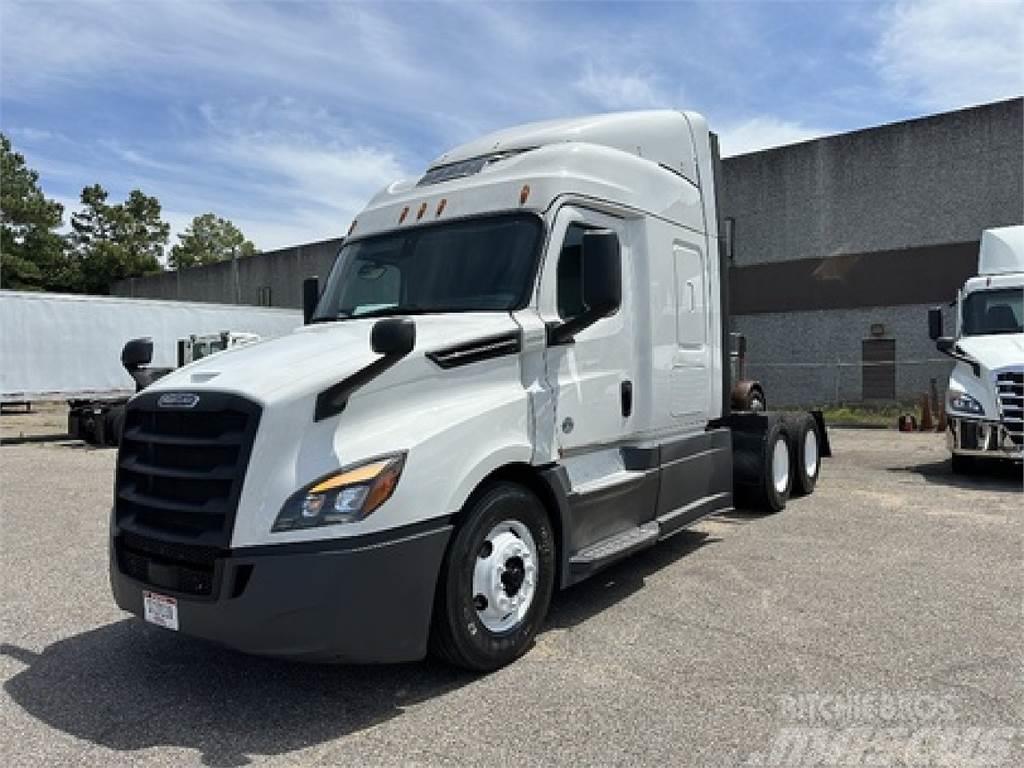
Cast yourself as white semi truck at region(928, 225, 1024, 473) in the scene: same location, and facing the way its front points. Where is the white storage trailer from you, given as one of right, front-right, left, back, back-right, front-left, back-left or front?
right

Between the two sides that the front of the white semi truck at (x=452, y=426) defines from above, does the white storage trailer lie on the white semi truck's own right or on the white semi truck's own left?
on the white semi truck's own right

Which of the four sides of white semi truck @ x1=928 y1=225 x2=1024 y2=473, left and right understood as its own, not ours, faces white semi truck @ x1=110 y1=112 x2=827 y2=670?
front

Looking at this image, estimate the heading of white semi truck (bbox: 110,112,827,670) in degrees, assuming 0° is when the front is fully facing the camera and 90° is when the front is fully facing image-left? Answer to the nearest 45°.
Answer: approximately 45°

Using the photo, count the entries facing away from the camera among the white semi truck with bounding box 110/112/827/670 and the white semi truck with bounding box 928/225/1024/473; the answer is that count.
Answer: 0

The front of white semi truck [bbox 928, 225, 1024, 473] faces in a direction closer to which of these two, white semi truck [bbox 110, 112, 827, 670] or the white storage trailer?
the white semi truck

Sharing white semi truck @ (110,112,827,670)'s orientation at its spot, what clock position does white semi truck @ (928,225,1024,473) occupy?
white semi truck @ (928,225,1024,473) is roughly at 6 o'clock from white semi truck @ (110,112,827,670).

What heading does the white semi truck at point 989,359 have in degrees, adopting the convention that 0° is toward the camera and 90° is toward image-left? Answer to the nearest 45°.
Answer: approximately 0°
